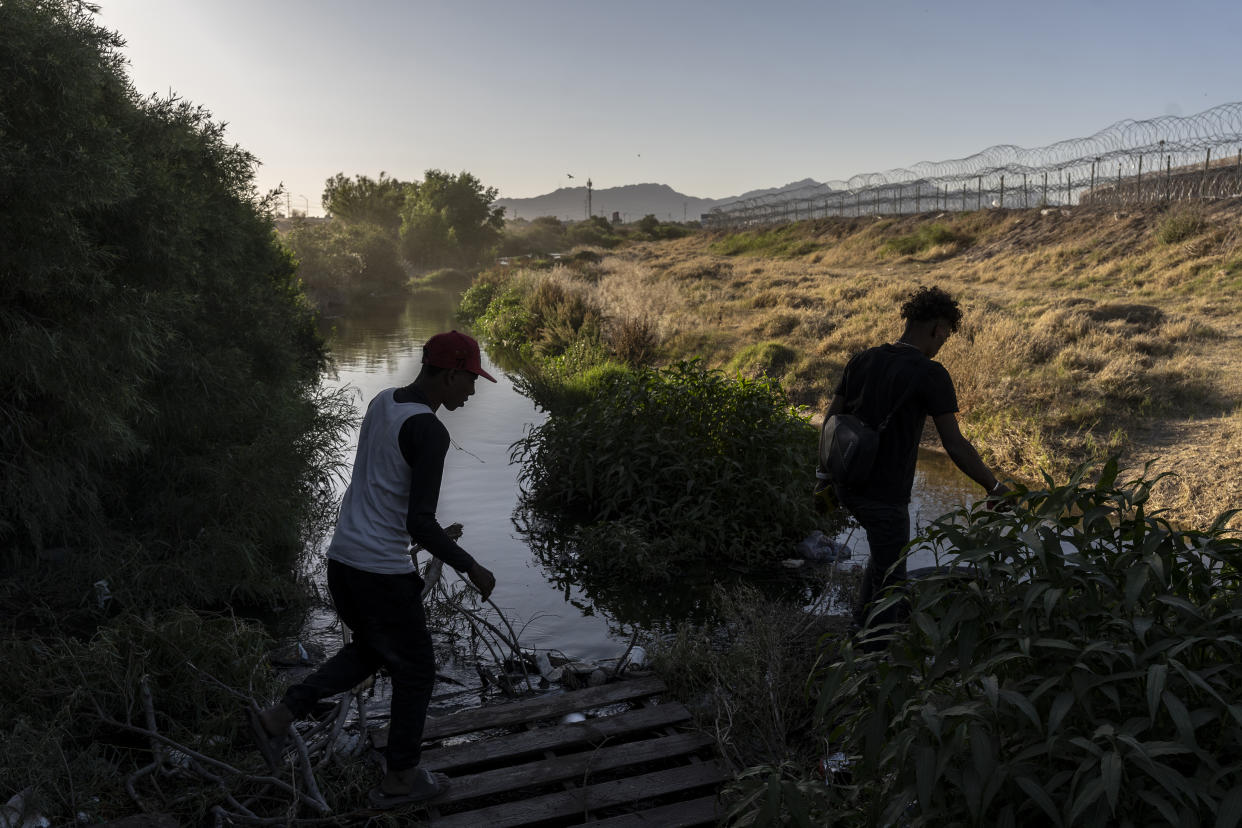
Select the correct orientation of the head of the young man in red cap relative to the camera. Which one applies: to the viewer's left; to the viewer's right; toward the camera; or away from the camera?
to the viewer's right

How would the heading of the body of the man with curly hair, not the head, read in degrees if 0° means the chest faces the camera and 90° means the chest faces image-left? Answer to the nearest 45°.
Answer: approximately 225°

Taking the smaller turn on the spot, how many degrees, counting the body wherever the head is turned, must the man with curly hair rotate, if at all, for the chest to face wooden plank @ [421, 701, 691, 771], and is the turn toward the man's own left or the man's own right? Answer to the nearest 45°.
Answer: approximately 180°

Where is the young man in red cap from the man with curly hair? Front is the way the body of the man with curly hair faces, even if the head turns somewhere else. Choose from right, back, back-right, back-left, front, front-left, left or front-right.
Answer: back

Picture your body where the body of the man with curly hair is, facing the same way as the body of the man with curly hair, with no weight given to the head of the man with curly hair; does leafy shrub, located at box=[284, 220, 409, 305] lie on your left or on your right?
on your left

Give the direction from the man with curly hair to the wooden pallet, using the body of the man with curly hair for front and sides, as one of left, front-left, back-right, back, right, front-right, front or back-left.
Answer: back

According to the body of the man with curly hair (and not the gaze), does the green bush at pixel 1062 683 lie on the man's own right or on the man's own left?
on the man's own right

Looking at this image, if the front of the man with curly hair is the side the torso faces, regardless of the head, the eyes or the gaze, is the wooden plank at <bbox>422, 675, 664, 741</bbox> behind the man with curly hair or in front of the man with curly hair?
behind

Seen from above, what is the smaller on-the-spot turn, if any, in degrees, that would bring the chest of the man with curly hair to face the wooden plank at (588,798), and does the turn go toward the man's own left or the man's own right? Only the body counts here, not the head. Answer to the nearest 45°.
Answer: approximately 180°

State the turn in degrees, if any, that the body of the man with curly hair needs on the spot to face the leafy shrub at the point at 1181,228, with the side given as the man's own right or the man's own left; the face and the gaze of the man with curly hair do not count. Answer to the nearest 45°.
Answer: approximately 45° to the man's own left

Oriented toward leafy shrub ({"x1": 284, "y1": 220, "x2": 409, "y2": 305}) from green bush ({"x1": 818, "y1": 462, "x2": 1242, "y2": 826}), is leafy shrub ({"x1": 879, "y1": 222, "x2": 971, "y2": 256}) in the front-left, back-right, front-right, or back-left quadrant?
front-right

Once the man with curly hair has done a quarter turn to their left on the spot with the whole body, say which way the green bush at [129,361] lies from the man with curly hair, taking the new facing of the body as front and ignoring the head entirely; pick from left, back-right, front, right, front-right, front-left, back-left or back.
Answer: front-left

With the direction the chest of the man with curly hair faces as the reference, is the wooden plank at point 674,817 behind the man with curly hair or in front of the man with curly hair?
behind

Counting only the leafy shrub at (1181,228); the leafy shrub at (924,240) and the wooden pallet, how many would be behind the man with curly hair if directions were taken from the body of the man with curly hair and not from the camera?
1
